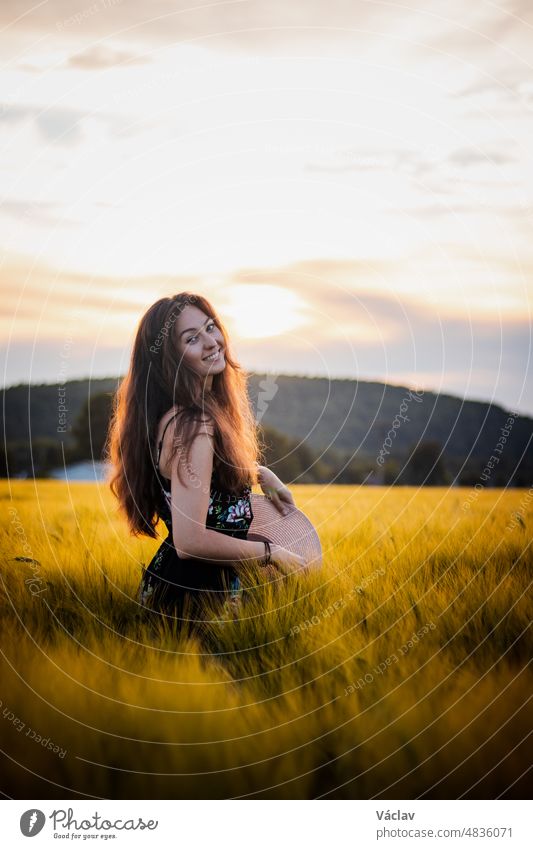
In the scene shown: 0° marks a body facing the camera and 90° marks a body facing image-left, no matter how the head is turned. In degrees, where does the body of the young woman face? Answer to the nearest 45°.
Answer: approximately 270°
